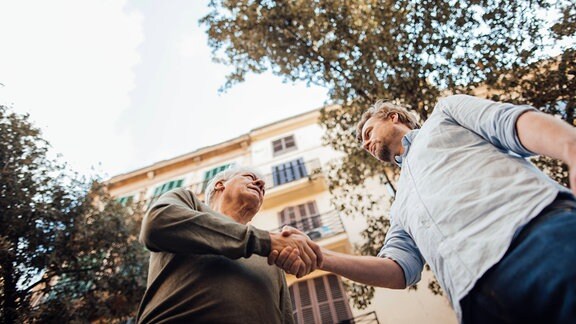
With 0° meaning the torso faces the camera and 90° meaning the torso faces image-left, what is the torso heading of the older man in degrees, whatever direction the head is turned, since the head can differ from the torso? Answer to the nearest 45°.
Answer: approximately 315°

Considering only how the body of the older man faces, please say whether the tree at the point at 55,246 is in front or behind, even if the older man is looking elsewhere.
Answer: behind

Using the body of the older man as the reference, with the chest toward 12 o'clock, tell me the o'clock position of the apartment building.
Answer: The apartment building is roughly at 8 o'clock from the older man.
